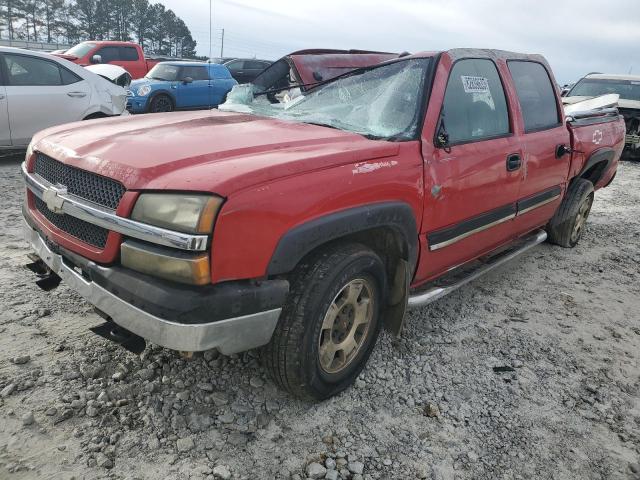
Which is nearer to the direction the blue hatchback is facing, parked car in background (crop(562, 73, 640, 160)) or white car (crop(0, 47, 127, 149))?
the white car

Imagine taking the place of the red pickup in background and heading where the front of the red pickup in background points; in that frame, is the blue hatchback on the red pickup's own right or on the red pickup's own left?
on the red pickup's own left

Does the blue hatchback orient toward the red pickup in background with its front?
no

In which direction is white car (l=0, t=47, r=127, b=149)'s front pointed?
to the viewer's left

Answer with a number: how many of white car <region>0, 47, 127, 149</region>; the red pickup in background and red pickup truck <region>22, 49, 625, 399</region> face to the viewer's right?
0

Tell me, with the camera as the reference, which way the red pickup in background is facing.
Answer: facing the viewer and to the left of the viewer

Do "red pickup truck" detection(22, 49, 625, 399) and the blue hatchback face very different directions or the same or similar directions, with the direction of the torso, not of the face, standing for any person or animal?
same or similar directions

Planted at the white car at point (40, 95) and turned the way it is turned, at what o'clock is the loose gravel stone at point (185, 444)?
The loose gravel stone is roughly at 9 o'clock from the white car.

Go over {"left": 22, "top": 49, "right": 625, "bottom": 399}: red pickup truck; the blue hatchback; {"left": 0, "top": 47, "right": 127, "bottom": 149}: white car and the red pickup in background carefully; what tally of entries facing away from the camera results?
0

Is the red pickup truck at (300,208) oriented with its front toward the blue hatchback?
no

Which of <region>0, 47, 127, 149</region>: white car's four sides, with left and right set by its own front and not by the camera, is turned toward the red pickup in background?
right

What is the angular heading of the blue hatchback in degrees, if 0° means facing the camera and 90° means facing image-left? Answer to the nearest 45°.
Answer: approximately 45°

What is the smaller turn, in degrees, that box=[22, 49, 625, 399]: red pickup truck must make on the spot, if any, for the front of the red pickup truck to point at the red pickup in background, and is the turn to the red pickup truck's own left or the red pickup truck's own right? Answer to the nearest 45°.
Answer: approximately 90° to the red pickup truck's own right

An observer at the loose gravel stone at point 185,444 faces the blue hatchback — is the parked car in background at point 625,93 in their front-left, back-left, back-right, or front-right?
front-right

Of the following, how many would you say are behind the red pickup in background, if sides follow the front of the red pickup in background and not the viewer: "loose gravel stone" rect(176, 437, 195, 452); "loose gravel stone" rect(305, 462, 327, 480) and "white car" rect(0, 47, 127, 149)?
0

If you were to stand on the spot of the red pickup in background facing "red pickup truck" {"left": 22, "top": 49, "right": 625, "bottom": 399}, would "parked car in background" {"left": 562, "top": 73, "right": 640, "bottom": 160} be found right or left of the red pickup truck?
left

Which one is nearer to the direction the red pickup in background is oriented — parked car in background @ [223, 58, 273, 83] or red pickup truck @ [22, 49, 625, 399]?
the red pickup truck

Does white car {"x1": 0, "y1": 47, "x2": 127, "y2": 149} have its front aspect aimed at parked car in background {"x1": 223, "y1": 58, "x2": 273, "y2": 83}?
no
